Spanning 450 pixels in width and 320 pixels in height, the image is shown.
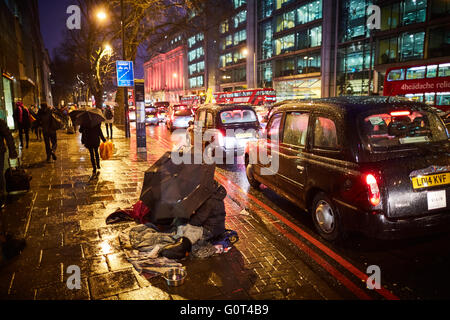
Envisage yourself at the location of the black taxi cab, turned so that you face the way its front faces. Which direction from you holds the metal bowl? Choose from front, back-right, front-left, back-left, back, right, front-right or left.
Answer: left

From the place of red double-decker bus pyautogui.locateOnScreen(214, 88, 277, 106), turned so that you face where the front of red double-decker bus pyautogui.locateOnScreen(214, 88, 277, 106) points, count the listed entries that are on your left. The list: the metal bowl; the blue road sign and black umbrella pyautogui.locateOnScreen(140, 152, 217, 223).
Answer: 0

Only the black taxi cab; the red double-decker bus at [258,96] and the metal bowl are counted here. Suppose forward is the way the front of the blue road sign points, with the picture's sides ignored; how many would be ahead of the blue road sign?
2

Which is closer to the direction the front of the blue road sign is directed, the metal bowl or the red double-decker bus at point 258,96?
the metal bowl

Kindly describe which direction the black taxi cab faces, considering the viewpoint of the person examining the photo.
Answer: facing away from the viewer and to the left of the viewer

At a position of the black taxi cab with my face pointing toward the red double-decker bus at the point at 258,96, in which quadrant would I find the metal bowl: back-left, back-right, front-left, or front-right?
back-left

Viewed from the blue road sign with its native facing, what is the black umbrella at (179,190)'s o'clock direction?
The black umbrella is roughly at 12 o'clock from the blue road sign.

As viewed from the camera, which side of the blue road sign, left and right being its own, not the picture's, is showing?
front

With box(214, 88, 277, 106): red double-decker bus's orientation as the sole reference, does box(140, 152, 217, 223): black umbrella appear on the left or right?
on its right

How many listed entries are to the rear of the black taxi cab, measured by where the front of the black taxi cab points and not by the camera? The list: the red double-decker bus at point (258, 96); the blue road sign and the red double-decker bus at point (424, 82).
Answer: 0

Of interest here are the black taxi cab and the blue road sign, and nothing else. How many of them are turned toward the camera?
1

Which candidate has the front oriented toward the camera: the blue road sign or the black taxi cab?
the blue road sign

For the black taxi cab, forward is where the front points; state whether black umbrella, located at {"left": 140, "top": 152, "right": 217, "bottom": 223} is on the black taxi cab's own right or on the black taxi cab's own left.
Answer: on the black taxi cab's own left

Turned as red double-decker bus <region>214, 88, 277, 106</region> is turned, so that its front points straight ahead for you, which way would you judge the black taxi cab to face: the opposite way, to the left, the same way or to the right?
the opposite way

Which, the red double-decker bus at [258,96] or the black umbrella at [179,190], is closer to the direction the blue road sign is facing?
the black umbrella

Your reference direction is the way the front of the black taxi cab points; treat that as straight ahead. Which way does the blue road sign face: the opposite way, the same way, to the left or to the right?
the opposite way
